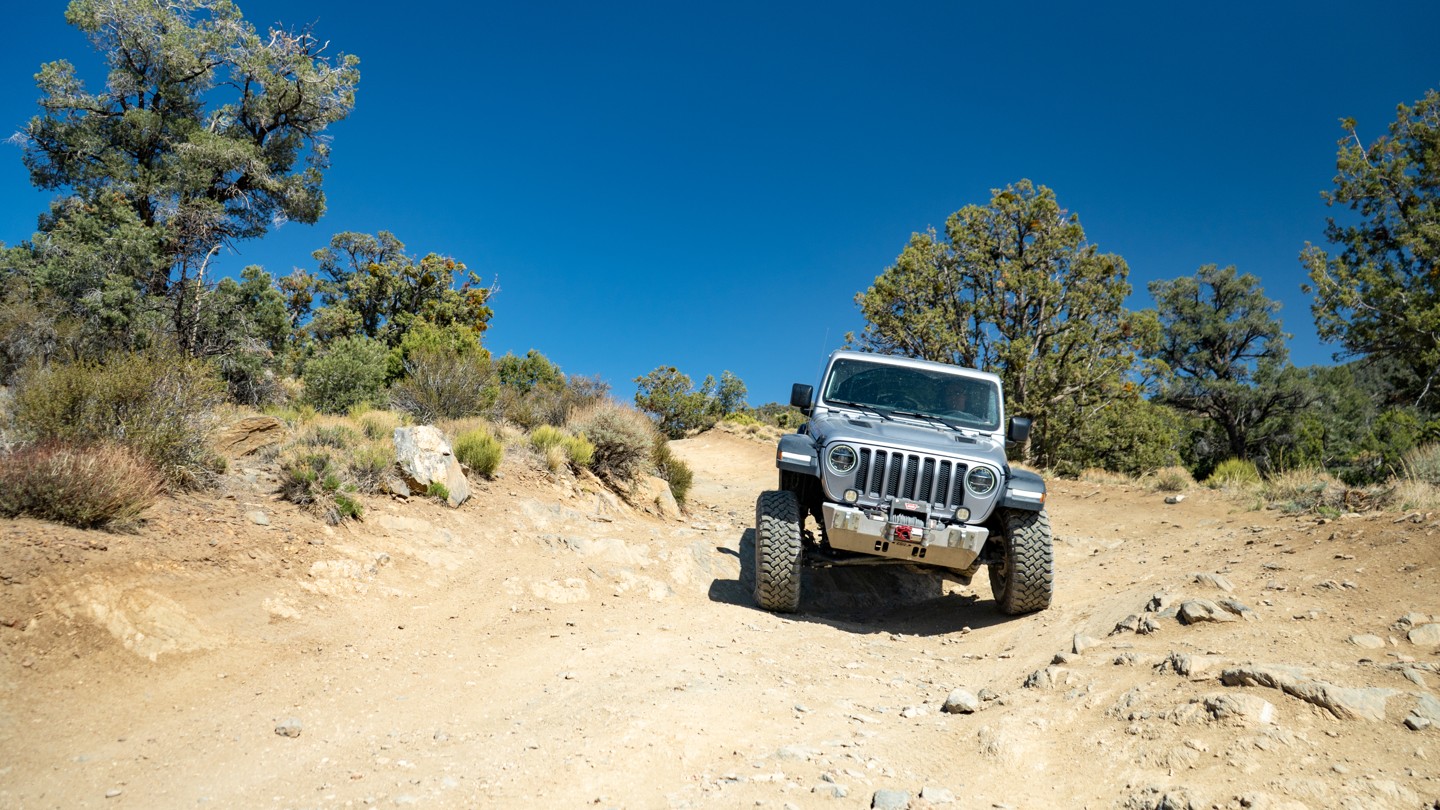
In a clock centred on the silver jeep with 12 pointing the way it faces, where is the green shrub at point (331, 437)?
The green shrub is roughly at 3 o'clock from the silver jeep.

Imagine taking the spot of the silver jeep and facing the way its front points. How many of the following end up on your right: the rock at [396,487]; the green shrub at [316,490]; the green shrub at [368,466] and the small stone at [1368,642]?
3

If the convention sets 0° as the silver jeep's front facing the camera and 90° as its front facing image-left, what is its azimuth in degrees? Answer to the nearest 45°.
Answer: approximately 0°

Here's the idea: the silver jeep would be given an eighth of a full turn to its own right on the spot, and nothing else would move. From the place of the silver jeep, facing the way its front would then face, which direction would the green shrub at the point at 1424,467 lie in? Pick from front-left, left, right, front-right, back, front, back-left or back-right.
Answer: back

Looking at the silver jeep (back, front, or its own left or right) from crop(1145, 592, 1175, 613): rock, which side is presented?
left

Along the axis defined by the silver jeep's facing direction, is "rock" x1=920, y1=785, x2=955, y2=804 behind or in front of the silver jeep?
in front

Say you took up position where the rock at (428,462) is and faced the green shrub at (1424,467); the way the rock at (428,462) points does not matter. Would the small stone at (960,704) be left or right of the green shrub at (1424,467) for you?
right

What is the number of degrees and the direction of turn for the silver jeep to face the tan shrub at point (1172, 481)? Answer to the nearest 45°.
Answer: approximately 135° to its left

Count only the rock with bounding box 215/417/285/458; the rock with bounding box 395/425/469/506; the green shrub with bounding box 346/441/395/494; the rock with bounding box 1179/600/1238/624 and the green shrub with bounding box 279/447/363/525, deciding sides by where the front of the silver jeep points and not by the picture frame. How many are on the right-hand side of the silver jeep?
4

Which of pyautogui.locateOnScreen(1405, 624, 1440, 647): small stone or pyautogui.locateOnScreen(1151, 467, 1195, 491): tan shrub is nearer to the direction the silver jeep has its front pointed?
the small stone

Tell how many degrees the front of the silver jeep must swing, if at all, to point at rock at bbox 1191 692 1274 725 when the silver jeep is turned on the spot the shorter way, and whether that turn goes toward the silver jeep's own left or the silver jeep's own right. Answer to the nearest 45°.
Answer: approximately 45° to the silver jeep's own left

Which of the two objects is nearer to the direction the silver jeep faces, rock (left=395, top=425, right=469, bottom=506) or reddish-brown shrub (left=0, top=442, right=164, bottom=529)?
the reddish-brown shrub

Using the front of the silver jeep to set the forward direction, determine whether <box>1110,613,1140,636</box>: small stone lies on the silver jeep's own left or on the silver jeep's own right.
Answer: on the silver jeep's own left

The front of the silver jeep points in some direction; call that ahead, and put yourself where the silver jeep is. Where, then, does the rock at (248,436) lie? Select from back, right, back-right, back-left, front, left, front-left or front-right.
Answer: right

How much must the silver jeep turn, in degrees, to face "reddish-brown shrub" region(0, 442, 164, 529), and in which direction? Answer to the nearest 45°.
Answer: approximately 45° to its right

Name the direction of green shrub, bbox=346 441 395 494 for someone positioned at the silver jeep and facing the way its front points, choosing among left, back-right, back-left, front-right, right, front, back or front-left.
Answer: right

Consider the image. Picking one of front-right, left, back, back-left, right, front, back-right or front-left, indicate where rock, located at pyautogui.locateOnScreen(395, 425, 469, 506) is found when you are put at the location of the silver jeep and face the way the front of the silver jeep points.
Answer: right

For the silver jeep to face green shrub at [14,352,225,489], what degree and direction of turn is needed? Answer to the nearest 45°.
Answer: approximately 90° to its right
